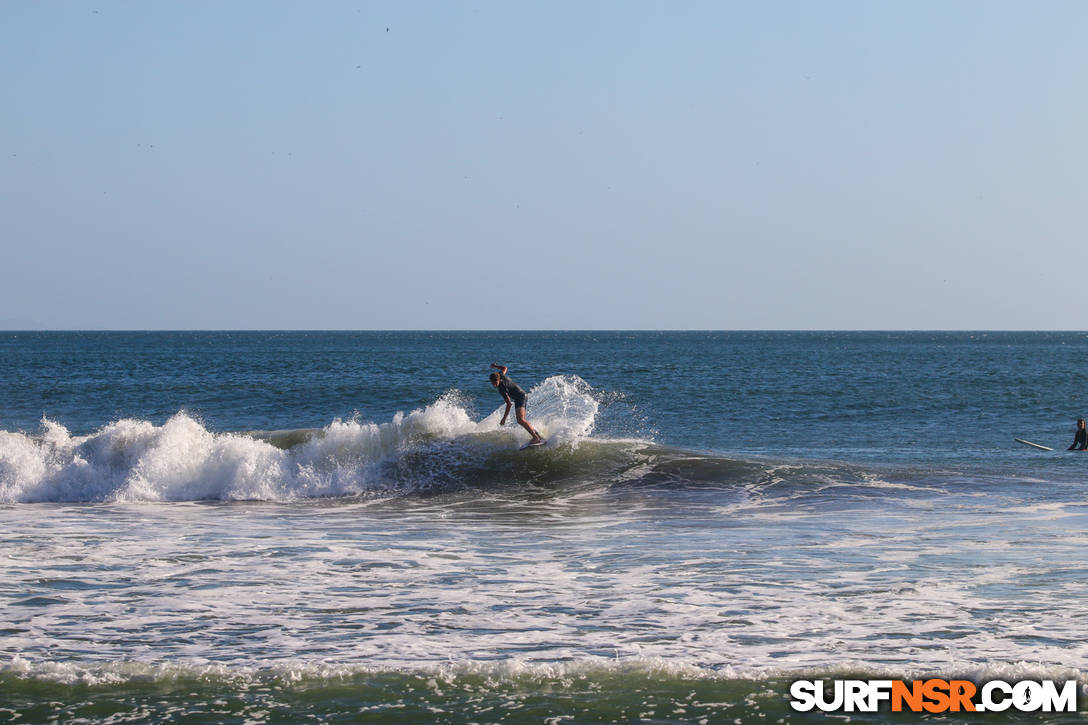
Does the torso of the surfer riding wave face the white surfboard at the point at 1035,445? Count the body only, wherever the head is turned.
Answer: no

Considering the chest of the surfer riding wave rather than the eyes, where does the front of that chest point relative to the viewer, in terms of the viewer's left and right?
facing the viewer and to the left of the viewer
